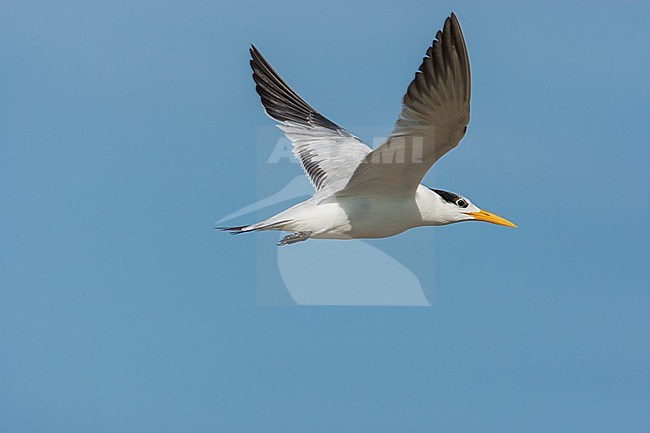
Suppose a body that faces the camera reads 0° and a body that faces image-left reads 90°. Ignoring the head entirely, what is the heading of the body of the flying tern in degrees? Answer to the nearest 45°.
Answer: approximately 270°
